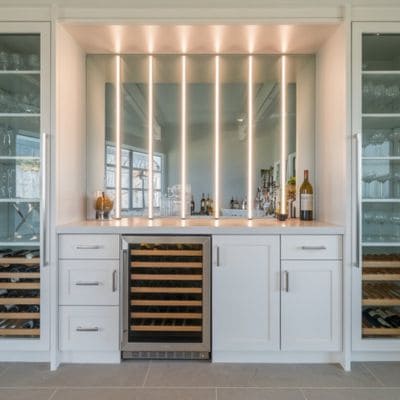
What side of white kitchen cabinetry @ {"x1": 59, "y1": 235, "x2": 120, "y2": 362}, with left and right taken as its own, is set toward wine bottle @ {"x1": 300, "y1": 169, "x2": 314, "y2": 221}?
left

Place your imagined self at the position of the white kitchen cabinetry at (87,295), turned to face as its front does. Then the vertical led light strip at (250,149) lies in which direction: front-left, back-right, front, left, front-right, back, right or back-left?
left

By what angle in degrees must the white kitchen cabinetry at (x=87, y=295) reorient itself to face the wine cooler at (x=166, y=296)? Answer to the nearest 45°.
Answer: approximately 90° to its left

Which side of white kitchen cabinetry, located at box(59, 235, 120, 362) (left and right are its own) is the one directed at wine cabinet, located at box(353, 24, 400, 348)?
left

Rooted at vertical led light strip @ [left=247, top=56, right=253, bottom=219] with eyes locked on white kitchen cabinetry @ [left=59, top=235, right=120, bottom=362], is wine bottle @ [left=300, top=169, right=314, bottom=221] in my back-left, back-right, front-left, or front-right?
back-left

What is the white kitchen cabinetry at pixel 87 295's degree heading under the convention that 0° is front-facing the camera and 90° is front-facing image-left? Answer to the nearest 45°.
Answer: approximately 0°
